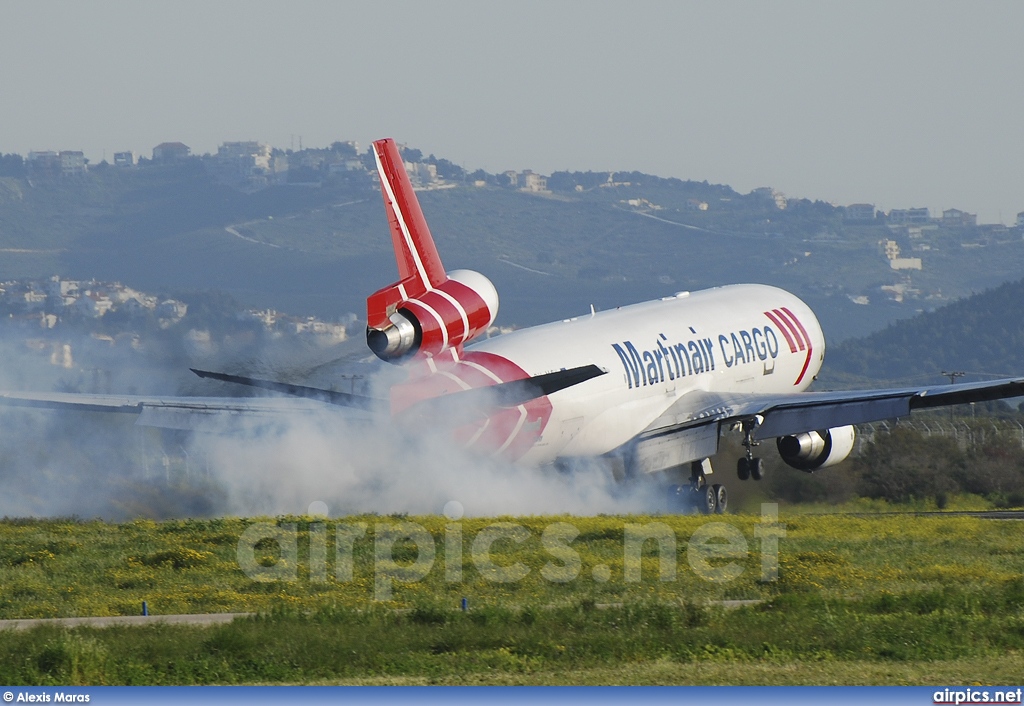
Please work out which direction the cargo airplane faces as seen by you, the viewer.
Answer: facing away from the viewer and to the right of the viewer
